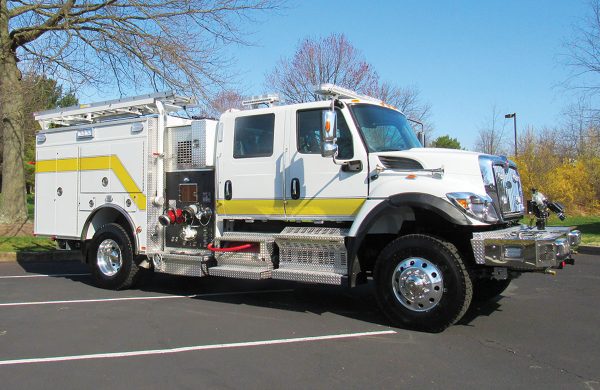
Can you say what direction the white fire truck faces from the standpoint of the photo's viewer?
facing the viewer and to the right of the viewer
